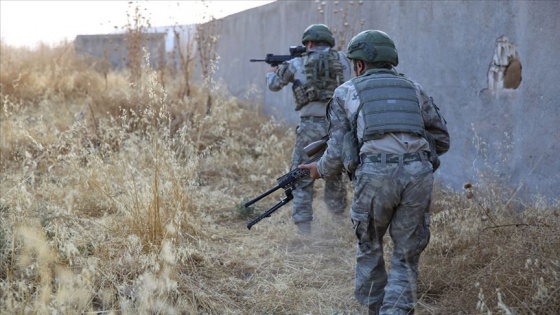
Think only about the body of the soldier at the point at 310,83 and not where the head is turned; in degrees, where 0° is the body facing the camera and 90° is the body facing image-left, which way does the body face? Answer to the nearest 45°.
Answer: approximately 135°

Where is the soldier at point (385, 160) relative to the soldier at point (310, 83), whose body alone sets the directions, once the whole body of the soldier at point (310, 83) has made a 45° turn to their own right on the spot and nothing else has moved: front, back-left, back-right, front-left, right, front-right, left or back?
back

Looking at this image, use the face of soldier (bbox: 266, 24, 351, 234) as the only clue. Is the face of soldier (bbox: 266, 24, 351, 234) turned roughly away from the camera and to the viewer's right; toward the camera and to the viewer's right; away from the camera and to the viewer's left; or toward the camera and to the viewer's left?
away from the camera and to the viewer's left
